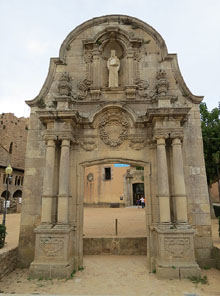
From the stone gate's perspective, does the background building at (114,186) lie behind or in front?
behind

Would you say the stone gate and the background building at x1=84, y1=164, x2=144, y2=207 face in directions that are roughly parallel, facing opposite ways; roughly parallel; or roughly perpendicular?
roughly parallel

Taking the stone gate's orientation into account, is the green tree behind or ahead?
behind

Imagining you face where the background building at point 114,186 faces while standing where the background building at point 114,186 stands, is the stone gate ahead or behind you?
ahead

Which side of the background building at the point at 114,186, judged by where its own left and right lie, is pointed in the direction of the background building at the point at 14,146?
right

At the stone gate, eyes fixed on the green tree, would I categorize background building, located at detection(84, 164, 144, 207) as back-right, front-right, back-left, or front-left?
front-left

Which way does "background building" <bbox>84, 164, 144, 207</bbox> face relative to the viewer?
toward the camera

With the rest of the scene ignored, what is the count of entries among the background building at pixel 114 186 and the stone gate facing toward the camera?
2

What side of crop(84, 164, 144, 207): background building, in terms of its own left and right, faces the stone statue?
front

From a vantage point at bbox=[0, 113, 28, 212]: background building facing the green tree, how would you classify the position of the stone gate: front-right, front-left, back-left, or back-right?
front-right

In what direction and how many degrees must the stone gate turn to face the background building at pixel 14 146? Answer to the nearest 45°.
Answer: approximately 135° to its right

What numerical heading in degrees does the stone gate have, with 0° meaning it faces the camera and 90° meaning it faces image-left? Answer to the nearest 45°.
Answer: approximately 0°
